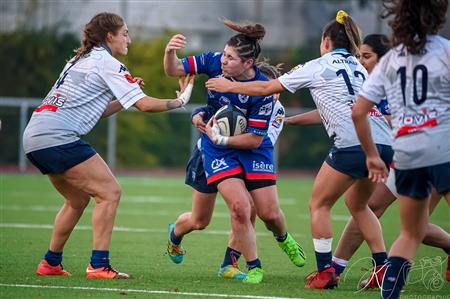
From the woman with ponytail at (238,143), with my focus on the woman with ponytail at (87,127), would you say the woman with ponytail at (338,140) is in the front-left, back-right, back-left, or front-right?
back-left

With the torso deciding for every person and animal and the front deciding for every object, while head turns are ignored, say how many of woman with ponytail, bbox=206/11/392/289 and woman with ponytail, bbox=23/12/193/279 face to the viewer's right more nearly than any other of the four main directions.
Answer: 1

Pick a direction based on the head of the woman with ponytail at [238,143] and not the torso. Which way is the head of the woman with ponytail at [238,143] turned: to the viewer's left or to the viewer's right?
to the viewer's left

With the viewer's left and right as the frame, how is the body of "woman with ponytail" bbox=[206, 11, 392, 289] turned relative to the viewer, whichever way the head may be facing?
facing away from the viewer and to the left of the viewer

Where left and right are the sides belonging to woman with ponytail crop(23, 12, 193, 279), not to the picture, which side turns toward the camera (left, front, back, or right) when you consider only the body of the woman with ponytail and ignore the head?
right

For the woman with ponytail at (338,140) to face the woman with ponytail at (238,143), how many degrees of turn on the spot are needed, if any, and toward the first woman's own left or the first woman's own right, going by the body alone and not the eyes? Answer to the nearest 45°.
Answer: approximately 45° to the first woman's own left

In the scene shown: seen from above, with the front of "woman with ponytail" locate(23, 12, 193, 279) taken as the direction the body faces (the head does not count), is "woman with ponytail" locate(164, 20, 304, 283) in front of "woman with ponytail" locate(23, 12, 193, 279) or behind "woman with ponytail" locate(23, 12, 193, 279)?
in front

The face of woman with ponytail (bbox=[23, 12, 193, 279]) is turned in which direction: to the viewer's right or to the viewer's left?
to the viewer's right

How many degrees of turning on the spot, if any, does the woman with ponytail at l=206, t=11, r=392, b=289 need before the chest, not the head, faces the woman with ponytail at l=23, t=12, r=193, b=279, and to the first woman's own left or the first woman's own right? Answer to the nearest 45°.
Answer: approximately 45° to the first woman's own left

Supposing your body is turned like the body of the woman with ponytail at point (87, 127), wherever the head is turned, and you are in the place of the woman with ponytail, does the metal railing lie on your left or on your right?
on your left
